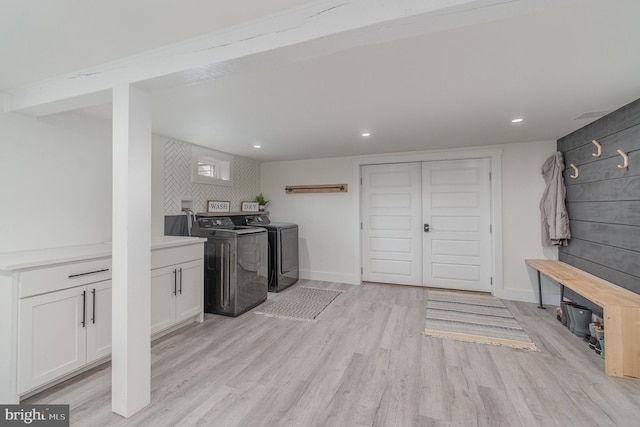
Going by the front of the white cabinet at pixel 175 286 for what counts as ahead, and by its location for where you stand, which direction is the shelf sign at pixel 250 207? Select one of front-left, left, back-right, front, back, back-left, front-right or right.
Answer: left

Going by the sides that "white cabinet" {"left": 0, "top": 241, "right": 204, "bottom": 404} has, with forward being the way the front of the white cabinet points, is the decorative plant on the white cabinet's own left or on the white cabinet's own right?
on the white cabinet's own left

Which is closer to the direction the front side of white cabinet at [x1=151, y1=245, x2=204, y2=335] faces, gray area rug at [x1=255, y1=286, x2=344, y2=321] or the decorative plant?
the gray area rug

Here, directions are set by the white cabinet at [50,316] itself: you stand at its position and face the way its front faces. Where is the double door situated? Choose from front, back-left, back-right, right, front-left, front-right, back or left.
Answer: front-left

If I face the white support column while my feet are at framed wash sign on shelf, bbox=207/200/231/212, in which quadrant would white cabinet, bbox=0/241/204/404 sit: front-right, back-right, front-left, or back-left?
front-right

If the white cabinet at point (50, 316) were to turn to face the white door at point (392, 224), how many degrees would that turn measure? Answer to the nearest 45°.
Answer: approximately 45° to its left

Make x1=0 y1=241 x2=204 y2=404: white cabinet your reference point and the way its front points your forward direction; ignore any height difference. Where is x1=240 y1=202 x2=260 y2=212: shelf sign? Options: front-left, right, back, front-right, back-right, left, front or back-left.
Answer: left

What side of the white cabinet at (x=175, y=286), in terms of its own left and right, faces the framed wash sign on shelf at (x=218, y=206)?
left

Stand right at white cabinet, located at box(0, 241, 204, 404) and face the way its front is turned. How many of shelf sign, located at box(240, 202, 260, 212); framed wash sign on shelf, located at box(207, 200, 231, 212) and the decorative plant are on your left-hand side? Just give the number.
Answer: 3

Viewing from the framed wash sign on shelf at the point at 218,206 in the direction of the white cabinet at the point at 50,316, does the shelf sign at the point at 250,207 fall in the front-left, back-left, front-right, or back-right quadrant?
back-left

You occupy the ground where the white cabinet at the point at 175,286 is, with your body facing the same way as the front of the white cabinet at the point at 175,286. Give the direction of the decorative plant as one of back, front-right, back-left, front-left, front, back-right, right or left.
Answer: left

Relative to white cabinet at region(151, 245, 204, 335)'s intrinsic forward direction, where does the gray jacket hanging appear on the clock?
The gray jacket hanging is roughly at 11 o'clock from the white cabinet.

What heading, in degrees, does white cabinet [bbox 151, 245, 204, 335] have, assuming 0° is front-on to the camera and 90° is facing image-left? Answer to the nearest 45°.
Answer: approximately 315°

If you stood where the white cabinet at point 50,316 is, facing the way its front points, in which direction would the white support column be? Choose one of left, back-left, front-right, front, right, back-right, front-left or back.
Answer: front
